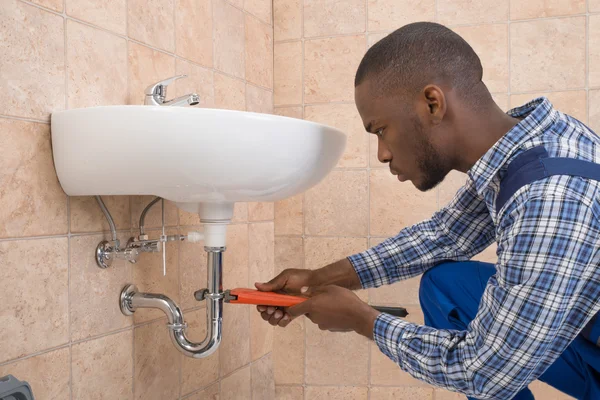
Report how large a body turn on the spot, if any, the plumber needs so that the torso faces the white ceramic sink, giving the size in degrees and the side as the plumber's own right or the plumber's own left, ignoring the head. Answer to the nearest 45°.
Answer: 0° — they already face it

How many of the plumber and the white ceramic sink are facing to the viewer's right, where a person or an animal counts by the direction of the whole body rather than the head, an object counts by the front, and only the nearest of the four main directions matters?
1

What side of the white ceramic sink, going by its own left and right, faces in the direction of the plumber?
front

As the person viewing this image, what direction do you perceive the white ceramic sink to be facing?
facing to the right of the viewer

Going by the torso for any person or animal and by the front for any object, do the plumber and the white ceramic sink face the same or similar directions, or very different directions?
very different directions

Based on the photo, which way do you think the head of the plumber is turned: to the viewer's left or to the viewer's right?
to the viewer's left

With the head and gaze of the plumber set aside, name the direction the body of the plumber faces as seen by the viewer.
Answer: to the viewer's left
